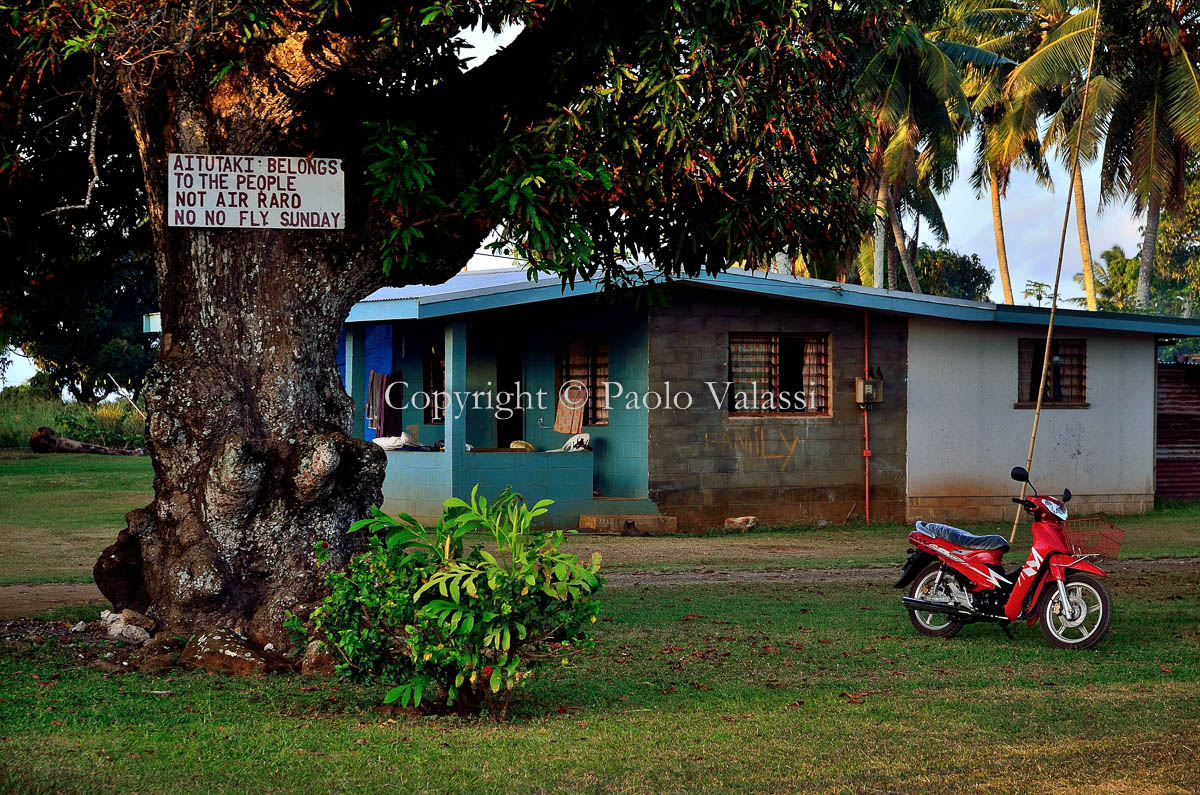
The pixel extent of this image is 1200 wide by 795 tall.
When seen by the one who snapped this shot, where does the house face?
facing the viewer and to the left of the viewer

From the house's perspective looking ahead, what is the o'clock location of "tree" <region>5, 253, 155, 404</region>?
The tree is roughly at 3 o'clock from the house.

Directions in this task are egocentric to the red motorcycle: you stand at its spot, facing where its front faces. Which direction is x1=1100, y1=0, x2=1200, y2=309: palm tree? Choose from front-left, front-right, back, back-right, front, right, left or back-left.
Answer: back-left

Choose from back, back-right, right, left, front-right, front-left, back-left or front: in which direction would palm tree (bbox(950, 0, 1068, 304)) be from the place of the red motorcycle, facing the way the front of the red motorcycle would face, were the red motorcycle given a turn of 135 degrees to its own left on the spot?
front

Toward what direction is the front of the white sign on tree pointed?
toward the camera

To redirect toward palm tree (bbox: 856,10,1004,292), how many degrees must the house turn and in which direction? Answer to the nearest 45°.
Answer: approximately 135° to its right

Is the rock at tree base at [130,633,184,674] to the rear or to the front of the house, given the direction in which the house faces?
to the front

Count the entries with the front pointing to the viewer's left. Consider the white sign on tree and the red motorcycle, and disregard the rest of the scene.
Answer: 0

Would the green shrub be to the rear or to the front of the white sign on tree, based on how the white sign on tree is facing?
to the front

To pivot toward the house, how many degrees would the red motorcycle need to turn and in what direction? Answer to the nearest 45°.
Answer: approximately 135° to its left

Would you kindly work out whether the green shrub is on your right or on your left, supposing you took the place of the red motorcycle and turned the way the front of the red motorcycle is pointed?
on your right

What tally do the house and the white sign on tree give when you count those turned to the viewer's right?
0

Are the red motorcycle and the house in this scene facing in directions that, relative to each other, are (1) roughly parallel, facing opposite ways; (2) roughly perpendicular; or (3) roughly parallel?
roughly perpendicular
